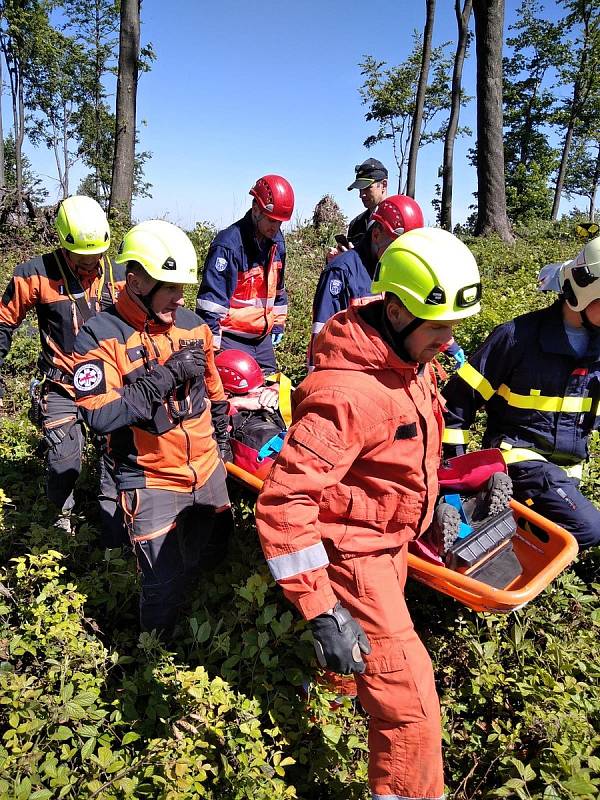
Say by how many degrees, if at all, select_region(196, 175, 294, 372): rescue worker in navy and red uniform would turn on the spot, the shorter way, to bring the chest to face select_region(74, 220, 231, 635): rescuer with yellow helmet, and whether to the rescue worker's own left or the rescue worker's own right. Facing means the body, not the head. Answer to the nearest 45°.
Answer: approximately 45° to the rescue worker's own right

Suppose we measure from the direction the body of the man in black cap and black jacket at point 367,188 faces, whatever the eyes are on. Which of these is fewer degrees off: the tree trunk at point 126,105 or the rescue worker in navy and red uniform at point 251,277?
the rescue worker in navy and red uniform

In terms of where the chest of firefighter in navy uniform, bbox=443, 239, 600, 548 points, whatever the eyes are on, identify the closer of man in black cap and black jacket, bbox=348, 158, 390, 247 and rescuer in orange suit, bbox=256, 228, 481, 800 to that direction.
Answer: the rescuer in orange suit

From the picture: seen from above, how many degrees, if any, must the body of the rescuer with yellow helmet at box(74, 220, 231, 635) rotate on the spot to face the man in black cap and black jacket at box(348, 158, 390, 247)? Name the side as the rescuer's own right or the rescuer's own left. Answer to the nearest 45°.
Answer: approximately 90° to the rescuer's own left

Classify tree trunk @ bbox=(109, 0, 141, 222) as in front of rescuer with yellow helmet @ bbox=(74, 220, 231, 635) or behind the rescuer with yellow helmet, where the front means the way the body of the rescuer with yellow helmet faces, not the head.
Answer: behind

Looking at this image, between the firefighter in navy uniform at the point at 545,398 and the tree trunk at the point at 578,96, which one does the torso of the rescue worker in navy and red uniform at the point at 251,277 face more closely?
the firefighter in navy uniform

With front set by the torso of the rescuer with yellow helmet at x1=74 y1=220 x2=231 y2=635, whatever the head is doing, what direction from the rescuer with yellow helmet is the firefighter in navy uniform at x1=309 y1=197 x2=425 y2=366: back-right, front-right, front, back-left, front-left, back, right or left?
left

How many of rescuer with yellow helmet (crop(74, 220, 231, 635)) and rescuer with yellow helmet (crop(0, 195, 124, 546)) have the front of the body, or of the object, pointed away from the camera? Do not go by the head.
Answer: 0
